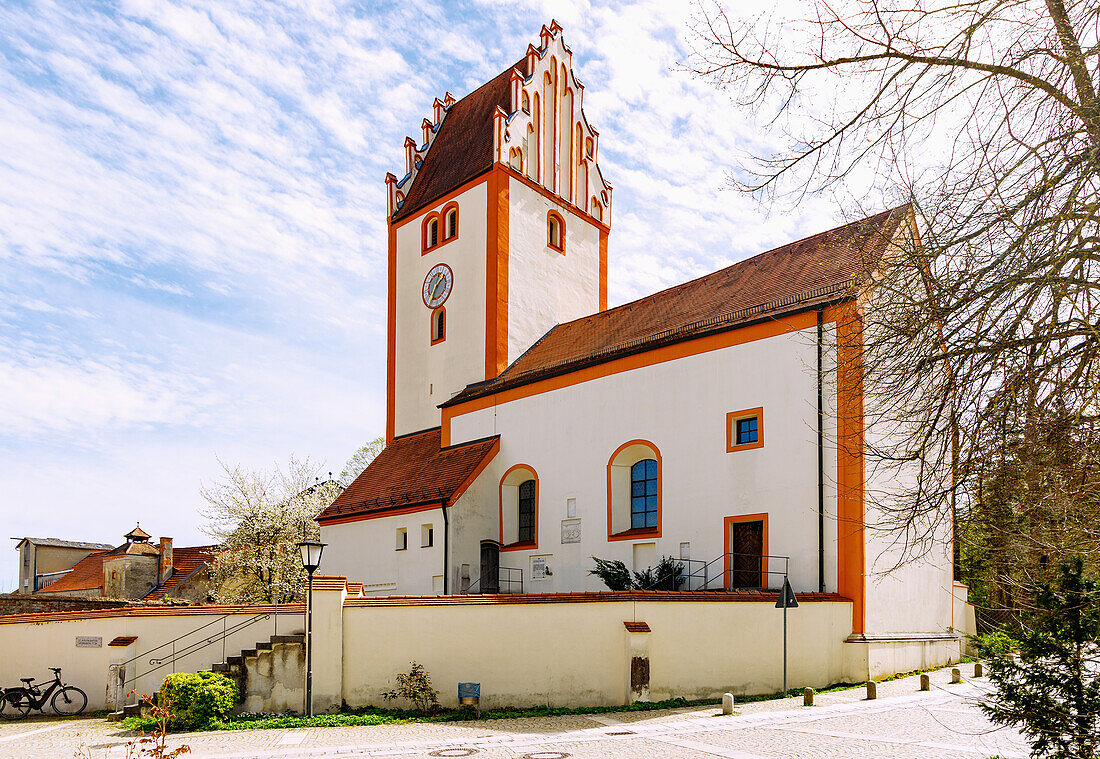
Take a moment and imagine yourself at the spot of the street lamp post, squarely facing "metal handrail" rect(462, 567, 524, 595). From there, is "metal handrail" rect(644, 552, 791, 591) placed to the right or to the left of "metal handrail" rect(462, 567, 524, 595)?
right

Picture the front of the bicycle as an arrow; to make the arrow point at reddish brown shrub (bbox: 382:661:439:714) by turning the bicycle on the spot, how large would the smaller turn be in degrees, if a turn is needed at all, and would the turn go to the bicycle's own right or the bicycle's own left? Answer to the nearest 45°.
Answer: approximately 45° to the bicycle's own right

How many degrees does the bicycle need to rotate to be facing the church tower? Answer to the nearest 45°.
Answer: approximately 45° to its left

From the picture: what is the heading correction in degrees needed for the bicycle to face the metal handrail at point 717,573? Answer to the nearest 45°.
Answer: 0° — it already faces it

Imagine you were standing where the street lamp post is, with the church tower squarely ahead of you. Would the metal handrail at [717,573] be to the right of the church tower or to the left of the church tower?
right

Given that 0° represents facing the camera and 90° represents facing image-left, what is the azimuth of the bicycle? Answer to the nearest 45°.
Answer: approximately 270°
